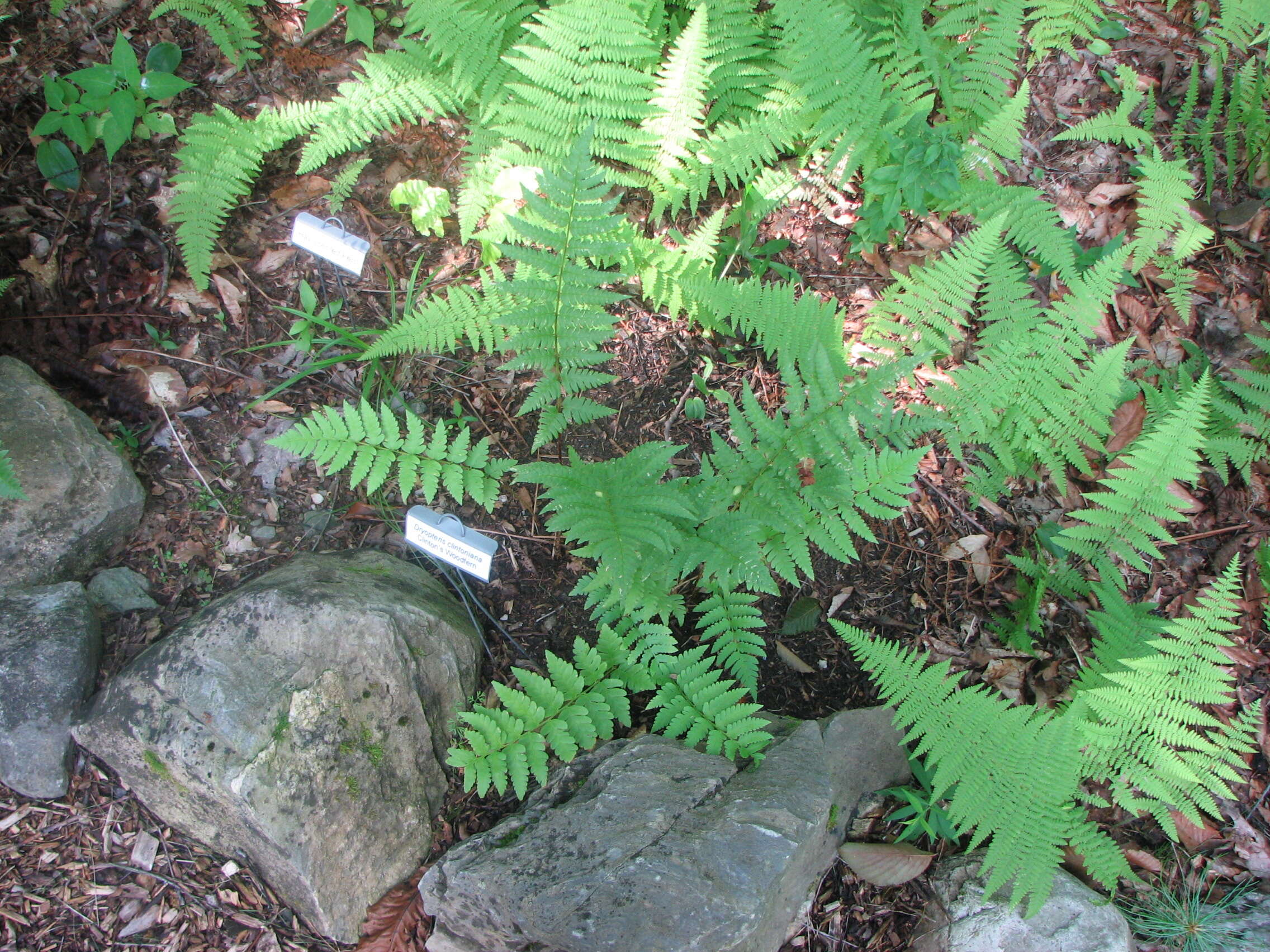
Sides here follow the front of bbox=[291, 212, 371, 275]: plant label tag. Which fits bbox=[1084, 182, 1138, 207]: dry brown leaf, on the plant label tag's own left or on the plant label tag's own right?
on the plant label tag's own left

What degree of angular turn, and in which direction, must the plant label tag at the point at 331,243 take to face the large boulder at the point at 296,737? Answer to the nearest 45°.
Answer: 0° — it already faces it

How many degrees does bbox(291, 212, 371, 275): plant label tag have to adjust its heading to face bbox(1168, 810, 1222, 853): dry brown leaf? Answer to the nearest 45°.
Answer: approximately 45° to its left

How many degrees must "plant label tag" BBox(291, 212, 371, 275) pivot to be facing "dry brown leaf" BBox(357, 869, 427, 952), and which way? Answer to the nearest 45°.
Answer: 0° — it already faces it

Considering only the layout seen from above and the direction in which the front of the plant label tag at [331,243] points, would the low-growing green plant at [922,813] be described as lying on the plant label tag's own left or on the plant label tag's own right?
on the plant label tag's own left

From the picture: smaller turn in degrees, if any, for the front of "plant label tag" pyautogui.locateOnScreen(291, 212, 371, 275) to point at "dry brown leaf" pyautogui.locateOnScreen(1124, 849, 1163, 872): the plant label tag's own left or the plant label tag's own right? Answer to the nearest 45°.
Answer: approximately 45° to the plant label tag's own left

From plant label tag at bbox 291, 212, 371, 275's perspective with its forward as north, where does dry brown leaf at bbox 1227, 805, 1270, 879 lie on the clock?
The dry brown leaf is roughly at 10 o'clock from the plant label tag.

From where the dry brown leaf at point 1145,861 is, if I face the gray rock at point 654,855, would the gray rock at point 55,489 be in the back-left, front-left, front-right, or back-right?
front-right

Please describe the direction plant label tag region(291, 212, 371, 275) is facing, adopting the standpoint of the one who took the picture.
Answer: facing the viewer
